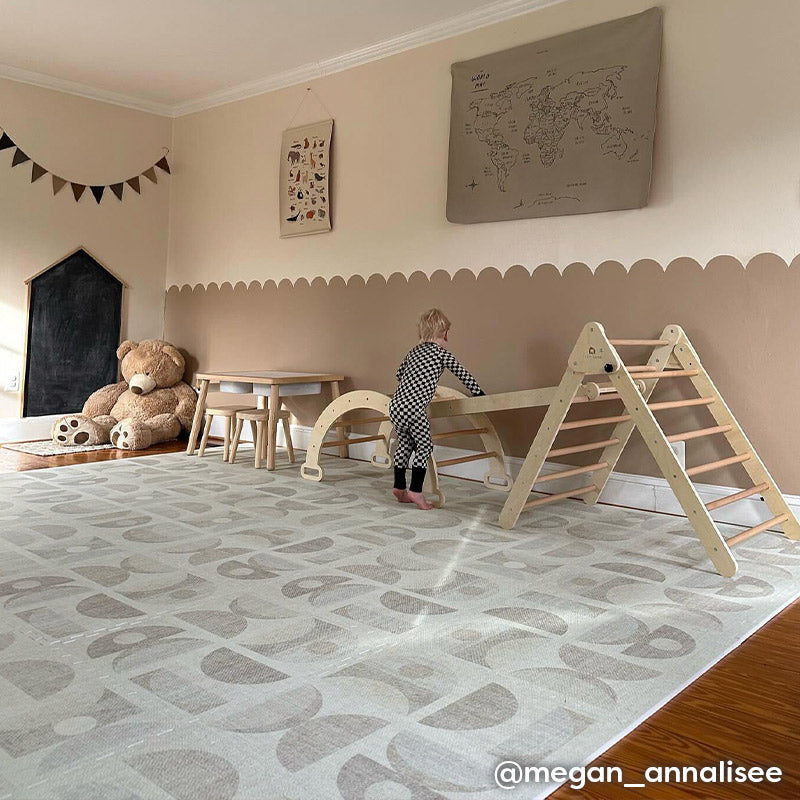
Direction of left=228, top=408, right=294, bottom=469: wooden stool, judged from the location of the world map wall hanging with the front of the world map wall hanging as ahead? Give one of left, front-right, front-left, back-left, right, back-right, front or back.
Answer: front-right

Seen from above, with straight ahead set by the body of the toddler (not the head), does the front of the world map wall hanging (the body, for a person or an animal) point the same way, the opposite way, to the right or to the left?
the opposite way

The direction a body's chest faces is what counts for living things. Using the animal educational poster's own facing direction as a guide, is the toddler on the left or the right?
on its left

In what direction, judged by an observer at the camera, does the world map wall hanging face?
facing the viewer and to the left of the viewer

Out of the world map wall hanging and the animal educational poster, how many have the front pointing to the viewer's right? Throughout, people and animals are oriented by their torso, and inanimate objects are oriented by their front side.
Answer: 0

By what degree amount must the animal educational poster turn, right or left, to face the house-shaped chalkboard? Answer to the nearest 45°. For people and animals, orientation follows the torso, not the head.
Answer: approximately 45° to its right

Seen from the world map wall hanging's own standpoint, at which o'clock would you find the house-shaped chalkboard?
The house-shaped chalkboard is roughly at 2 o'clock from the world map wall hanging.

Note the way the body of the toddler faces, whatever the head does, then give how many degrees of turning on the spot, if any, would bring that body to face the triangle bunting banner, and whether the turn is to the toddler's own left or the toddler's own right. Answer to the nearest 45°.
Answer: approximately 90° to the toddler's own left

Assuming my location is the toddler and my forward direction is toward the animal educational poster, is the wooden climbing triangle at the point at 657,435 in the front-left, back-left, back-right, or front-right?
back-right

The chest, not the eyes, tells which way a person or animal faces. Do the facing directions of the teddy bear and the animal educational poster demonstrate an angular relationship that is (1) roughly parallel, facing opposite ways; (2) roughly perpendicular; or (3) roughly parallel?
roughly parallel

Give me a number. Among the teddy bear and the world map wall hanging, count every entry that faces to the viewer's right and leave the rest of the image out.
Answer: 0

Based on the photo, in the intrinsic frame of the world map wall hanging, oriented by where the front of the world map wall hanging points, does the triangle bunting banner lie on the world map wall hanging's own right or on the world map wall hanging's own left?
on the world map wall hanging's own right

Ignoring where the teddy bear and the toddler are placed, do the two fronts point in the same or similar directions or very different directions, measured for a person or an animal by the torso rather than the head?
very different directions

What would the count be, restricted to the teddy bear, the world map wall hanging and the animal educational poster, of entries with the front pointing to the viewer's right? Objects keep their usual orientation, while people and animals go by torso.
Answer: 0

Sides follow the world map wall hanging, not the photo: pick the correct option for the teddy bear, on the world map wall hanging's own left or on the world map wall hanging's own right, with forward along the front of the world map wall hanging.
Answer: on the world map wall hanging's own right

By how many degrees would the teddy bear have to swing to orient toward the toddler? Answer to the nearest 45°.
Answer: approximately 90° to its left

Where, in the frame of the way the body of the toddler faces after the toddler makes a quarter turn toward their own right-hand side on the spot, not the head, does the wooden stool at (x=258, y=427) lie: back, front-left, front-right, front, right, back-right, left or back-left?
back
